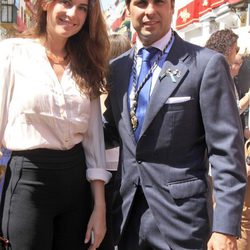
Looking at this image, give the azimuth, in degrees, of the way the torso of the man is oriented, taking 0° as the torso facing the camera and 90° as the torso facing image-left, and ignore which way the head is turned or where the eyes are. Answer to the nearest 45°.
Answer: approximately 45°

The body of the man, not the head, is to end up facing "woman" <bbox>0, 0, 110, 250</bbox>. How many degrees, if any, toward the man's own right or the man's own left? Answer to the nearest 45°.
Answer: approximately 45° to the man's own right

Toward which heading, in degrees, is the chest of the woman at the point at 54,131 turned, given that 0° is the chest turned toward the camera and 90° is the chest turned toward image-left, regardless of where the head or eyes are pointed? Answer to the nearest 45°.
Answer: approximately 315°
